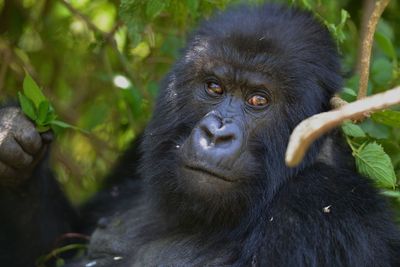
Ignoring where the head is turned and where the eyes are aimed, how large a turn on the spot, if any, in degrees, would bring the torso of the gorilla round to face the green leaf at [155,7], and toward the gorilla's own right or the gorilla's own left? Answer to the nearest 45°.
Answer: approximately 135° to the gorilla's own right

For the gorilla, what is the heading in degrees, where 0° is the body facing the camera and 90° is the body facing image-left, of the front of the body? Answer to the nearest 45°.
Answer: approximately 45°

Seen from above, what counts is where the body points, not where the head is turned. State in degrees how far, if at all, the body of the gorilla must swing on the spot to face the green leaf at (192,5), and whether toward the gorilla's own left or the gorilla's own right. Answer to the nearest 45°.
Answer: approximately 135° to the gorilla's own right

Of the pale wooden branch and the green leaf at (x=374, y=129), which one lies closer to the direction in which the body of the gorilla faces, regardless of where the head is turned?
the pale wooden branch

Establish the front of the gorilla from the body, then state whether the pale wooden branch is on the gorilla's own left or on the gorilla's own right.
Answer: on the gorilla's own left
